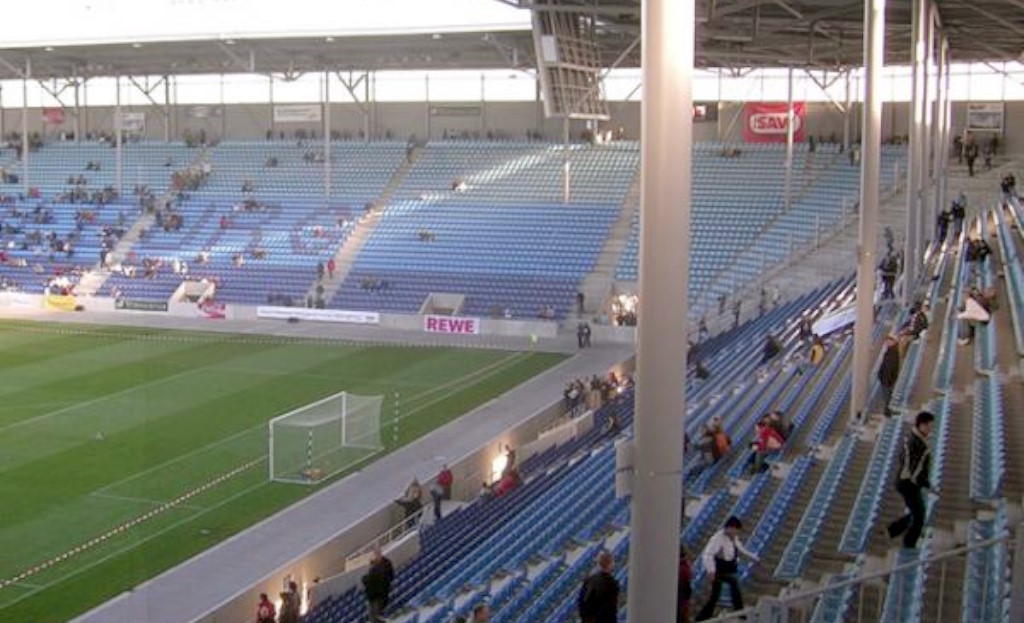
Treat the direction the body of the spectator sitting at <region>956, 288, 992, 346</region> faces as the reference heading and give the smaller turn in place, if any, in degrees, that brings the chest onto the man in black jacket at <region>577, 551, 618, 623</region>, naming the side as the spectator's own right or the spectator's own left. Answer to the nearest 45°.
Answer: approximately 90° to the spectator's own left

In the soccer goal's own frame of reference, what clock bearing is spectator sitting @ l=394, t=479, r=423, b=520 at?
The spectator sitting is roughly at 7 o'clock from the soccer goal.

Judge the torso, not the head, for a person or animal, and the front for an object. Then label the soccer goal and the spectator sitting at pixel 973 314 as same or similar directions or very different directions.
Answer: same or similar directions

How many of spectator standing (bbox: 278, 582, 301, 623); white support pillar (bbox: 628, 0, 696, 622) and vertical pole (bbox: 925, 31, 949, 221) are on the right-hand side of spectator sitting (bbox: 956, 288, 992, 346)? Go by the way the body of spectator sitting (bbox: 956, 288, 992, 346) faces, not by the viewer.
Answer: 1

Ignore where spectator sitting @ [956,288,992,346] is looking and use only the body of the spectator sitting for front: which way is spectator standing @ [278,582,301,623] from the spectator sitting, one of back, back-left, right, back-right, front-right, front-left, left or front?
front-left

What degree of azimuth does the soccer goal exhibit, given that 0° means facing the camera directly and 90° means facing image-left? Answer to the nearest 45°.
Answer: approximately 135°

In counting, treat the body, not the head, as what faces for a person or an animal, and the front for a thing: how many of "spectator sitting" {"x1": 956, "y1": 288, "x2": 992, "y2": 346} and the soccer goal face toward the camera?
0

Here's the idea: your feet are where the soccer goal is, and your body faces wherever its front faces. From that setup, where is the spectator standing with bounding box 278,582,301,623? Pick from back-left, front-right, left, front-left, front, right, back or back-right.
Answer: back-left

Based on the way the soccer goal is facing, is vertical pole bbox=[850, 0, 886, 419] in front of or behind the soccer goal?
behind

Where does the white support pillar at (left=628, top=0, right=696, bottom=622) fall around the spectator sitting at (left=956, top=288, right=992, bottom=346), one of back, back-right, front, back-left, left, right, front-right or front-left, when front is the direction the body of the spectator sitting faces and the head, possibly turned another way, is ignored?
left

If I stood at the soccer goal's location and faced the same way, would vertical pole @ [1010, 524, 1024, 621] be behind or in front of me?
behind

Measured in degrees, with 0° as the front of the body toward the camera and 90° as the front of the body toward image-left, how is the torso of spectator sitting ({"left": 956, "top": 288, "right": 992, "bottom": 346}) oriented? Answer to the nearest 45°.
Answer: approximately 90°

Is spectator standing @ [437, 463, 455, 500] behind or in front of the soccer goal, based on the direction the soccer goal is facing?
behind

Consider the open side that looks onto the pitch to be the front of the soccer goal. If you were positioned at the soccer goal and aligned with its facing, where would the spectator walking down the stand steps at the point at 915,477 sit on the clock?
The spectator walking down the stand steps is roughly at 7 o'clock from the soccer goal.
